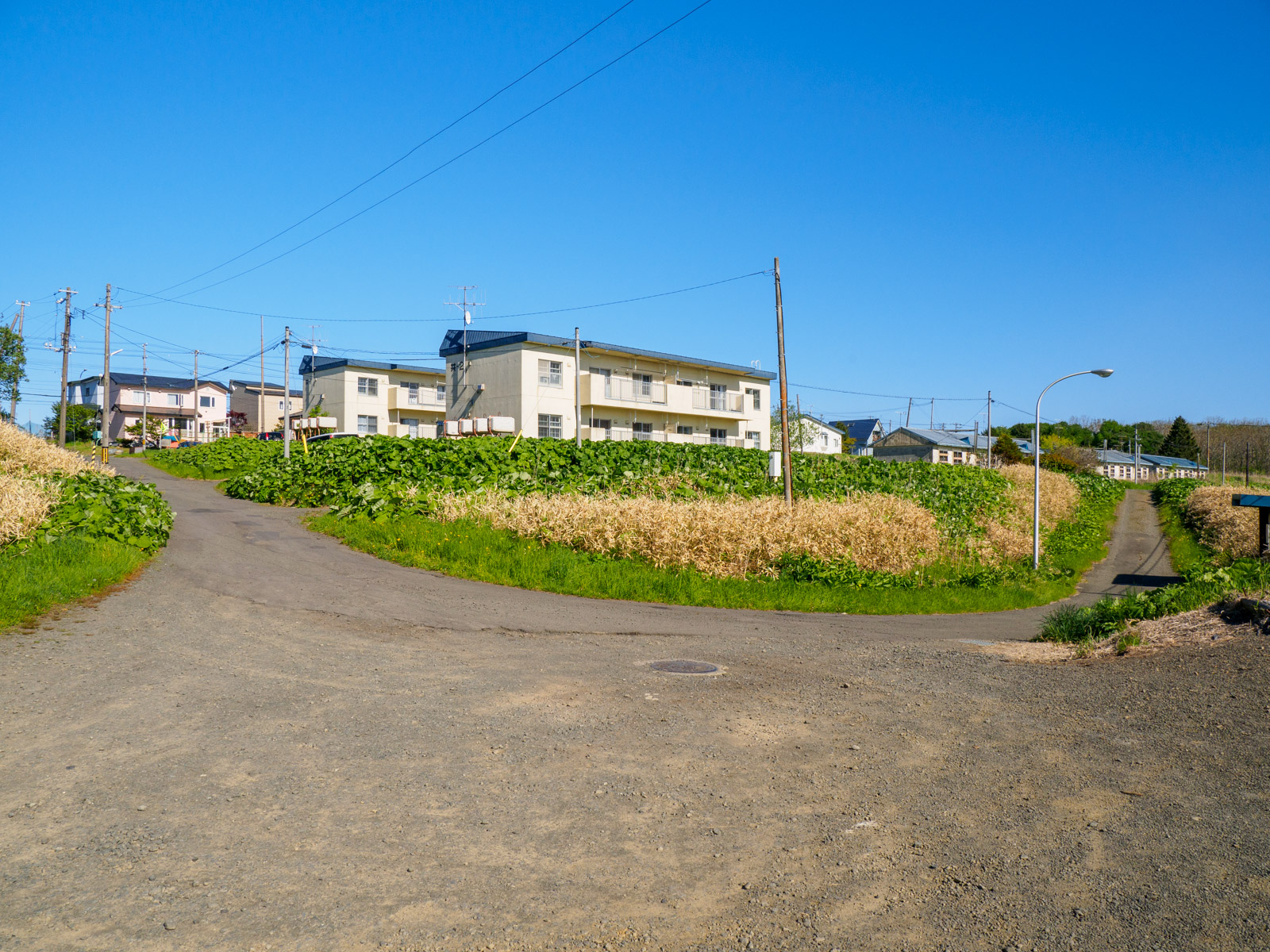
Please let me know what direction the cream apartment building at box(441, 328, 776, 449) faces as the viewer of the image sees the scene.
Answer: facing the viewer and to the right of the viewer
